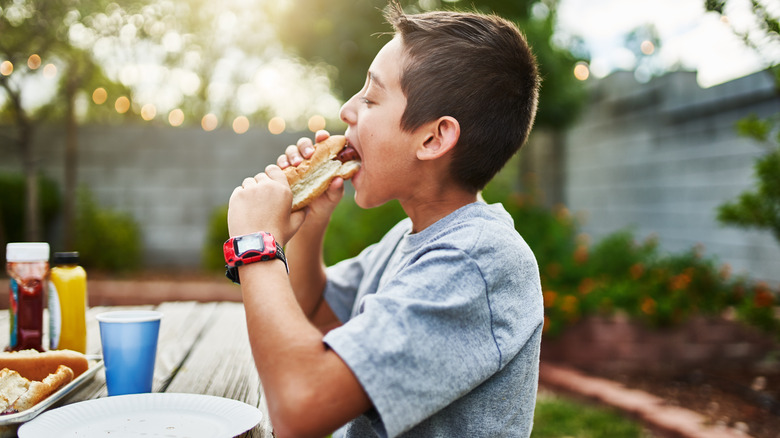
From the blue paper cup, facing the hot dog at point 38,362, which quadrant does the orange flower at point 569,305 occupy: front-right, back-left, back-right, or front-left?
back-right

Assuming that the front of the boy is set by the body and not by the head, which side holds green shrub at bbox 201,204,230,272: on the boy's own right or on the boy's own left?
on the boy's own right

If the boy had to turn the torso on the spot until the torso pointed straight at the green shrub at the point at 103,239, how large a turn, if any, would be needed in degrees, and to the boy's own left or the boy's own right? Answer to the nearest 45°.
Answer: approximately 45° to the boy's own right

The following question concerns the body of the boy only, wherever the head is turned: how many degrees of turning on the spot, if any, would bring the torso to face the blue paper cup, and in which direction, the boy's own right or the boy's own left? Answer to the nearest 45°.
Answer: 0° — they already face it

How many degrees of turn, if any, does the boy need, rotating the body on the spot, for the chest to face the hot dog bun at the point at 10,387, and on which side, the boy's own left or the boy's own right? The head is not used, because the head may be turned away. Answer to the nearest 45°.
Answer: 0° — they already face it

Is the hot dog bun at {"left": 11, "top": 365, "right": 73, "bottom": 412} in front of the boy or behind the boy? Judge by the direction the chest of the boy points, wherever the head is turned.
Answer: in front

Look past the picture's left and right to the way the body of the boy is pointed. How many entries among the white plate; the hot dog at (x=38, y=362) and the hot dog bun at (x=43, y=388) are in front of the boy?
3

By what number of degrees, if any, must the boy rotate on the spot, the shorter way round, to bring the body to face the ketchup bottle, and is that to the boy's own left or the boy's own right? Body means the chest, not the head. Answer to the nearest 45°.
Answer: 0° — they already face it

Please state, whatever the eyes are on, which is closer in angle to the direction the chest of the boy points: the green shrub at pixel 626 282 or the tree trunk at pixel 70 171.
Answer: the tree trunk

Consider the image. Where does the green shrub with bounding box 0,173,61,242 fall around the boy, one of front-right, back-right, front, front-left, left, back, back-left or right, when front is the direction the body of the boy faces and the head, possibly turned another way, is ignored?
front-right

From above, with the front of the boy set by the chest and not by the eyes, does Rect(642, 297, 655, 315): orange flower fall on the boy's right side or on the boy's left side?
on the boy's right side

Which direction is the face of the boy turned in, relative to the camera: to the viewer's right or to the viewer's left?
to the viewer's left

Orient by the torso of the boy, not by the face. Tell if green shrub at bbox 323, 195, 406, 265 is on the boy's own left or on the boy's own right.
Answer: on the boy's own right

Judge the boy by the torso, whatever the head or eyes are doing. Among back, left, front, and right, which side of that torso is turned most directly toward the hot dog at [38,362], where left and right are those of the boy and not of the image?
front

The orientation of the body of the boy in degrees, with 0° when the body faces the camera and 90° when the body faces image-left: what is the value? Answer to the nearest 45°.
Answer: approximately 90°
